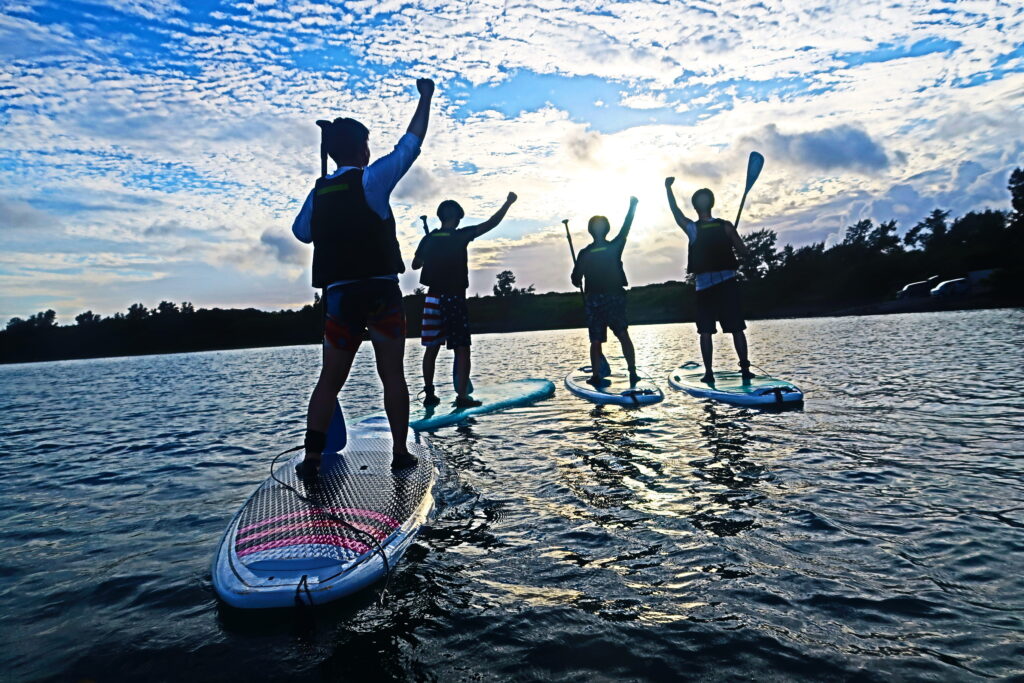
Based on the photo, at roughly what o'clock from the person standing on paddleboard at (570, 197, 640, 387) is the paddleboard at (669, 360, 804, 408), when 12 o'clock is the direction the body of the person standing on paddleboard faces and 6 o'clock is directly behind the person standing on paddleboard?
The paddleboard is roughly at 4 o'clock from the person standing on paddleboard.

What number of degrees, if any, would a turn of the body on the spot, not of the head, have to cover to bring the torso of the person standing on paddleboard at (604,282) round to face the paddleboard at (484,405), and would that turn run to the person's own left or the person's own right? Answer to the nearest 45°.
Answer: approximately 135° to the person's own left

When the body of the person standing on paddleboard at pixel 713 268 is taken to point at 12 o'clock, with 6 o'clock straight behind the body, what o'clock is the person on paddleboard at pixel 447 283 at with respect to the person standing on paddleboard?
The person on paddleboard is roughly at 8 o'clock from the person standing on paddleboard.

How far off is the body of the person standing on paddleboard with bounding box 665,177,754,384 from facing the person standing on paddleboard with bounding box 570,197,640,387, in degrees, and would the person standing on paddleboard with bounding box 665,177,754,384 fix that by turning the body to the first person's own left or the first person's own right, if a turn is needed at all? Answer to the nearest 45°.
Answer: approximately 90° to the first person's own left

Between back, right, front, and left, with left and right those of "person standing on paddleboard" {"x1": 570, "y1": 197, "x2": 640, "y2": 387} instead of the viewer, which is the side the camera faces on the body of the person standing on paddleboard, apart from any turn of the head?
back

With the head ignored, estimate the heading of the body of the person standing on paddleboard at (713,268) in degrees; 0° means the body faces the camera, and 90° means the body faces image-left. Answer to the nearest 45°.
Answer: approximately 180°

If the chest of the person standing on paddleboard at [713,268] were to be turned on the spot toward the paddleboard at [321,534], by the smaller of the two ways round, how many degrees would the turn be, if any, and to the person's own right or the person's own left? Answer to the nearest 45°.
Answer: approximately 180°

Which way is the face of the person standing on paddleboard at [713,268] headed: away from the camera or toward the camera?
away from the camera

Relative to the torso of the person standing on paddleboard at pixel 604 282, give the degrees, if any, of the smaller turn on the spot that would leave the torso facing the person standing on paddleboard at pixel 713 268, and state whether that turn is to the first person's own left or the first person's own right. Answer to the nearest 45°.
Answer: approximately 90° to the first person's own right

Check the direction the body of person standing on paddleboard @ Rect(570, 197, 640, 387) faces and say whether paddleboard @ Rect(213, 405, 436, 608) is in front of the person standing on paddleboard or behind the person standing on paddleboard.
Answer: behind

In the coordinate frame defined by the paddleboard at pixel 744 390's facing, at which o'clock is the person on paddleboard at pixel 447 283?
The person on paddleboard is roughly at 10 o'clock from the paddleboard.

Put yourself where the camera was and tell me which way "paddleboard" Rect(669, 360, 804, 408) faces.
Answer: facing away from the viewer and to the left of the viewer

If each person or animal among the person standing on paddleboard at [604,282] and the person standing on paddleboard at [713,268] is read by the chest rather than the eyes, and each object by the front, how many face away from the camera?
2
